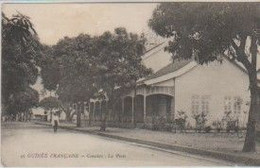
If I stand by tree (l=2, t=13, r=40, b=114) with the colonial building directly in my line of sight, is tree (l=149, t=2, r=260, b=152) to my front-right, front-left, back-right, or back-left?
front-right

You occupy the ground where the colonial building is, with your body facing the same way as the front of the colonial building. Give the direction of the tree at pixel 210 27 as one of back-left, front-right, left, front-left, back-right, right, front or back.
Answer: front-left

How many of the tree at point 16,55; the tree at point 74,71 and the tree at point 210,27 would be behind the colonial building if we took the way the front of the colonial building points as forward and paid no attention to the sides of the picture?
0

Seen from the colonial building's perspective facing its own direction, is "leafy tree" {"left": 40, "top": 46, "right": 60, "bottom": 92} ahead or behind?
ahead

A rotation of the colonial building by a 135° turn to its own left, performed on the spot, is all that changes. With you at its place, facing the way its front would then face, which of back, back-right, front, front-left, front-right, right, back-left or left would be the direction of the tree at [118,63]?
back

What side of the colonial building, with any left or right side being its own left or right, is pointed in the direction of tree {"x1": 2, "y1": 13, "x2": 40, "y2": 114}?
front

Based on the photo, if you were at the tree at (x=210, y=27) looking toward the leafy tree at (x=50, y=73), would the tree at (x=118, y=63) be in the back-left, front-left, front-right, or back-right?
front-right

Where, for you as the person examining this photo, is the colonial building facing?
facing the viewer and to the left of the viewer
